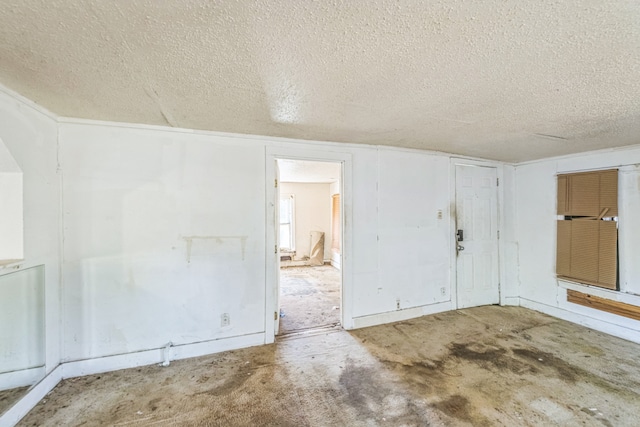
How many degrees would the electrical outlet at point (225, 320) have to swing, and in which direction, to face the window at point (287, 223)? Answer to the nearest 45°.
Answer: approximately 180°

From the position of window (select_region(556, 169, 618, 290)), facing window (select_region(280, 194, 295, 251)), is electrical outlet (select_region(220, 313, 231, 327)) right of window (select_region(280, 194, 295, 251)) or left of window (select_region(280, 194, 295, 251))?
left

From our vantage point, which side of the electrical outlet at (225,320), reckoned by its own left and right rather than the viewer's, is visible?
front

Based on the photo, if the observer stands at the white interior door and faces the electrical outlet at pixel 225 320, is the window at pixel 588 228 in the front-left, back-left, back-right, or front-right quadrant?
back-left

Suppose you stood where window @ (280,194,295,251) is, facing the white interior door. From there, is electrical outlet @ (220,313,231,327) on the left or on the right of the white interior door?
right

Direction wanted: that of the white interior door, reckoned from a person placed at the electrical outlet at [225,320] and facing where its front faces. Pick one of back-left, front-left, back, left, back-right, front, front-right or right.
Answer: left

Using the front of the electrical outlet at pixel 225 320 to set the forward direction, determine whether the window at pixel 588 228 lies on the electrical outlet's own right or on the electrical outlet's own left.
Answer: on the electrical outlet's own left

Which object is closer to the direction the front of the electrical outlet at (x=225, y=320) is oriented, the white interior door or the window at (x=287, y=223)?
the white interior door
